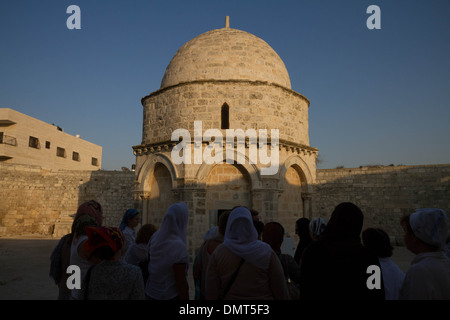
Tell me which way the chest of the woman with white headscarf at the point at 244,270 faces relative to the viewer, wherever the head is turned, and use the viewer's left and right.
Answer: facing away from the viewer

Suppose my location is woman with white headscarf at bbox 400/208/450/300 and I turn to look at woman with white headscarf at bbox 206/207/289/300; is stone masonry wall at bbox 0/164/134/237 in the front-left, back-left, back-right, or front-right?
front-right

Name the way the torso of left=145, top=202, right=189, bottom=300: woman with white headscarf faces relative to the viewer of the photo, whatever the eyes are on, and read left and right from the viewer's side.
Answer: facing away from the viewer and to the right of the viewer

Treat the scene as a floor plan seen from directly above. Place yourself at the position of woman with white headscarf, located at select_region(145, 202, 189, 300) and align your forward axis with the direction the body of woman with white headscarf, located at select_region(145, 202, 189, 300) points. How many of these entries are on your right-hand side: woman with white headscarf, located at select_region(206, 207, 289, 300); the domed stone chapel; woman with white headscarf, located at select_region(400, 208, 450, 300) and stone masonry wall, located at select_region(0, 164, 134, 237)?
2

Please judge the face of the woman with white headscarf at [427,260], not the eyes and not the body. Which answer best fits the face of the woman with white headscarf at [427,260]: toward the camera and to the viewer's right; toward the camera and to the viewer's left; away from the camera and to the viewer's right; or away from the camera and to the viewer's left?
away from the camera and to the viewer's left

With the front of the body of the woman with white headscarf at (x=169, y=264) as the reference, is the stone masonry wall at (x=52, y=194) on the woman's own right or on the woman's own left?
on the woman's own left

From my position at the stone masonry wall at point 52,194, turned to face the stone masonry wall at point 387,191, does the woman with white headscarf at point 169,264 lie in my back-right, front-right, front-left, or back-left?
front-right

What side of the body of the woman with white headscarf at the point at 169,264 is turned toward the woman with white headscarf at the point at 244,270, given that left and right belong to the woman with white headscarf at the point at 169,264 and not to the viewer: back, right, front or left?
right

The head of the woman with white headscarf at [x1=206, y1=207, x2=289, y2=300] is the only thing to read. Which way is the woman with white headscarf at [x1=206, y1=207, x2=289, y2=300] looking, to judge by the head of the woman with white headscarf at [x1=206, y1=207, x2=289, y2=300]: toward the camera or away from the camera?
away from the camera

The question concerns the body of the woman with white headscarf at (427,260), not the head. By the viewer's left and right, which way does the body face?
facing away from the viewer and to the left of the viewer

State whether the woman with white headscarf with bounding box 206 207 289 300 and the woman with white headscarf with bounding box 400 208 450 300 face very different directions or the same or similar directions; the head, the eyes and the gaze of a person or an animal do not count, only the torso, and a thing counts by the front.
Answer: same or similar directions

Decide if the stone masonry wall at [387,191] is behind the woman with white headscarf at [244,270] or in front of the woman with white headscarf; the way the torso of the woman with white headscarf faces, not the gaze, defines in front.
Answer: in front

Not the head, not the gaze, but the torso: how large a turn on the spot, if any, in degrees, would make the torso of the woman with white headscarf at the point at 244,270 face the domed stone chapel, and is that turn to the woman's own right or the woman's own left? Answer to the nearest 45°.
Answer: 0° — they already face it

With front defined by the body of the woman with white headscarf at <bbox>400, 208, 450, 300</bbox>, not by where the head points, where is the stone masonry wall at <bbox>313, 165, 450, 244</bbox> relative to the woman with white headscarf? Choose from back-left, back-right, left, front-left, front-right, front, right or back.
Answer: front-right

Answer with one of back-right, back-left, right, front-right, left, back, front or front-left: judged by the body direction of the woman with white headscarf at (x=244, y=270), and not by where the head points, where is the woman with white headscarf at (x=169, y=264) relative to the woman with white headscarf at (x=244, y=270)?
front-left
